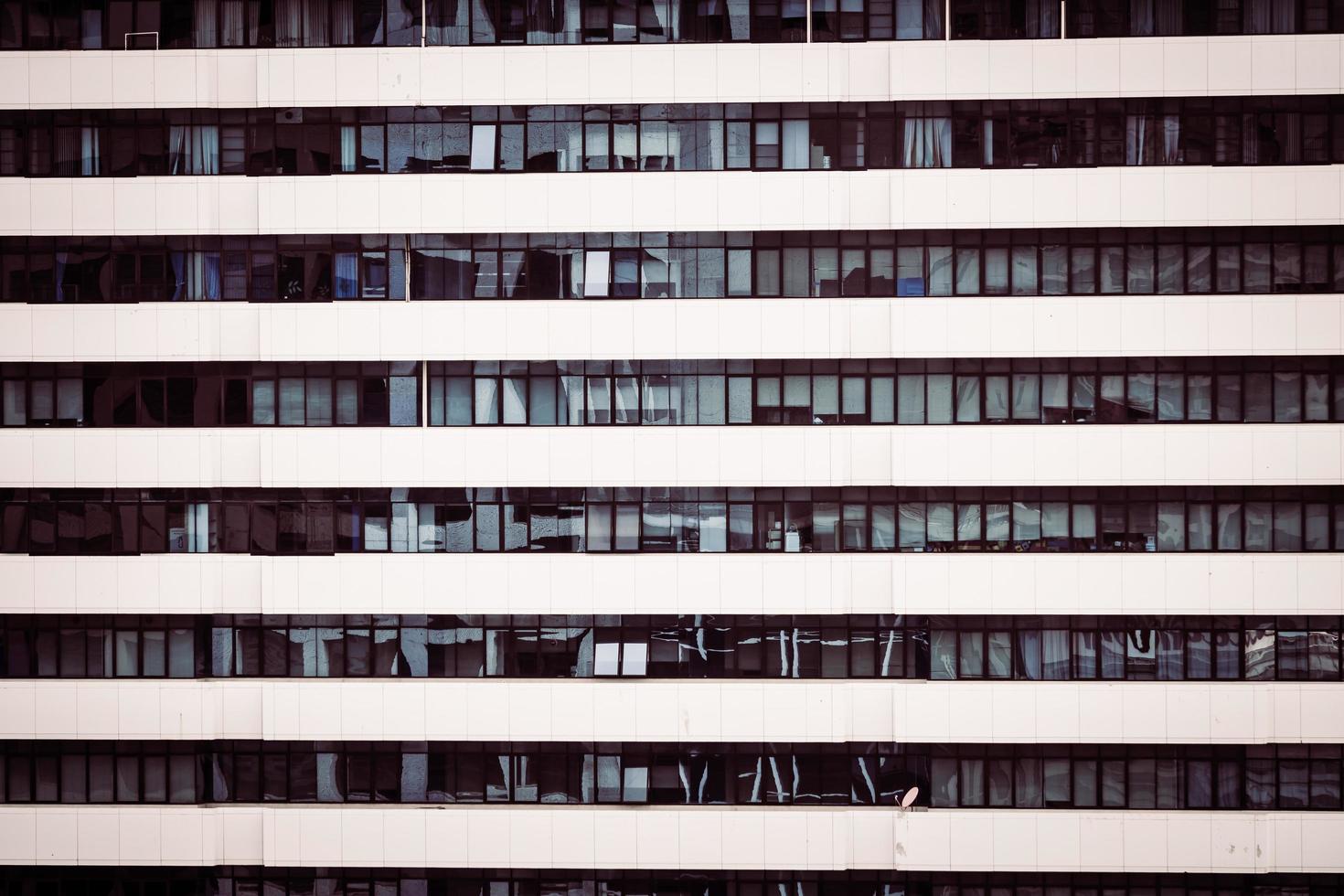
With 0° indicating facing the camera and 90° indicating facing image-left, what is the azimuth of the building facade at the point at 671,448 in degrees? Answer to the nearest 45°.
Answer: approximately 0°
